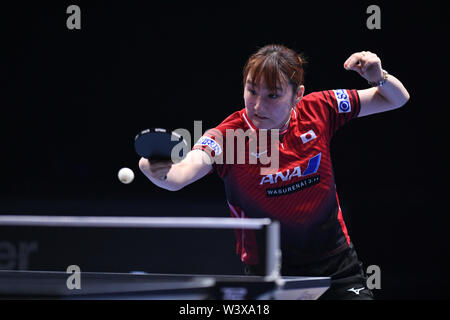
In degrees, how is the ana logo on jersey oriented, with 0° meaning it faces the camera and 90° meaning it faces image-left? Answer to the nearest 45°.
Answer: approximately 0°
